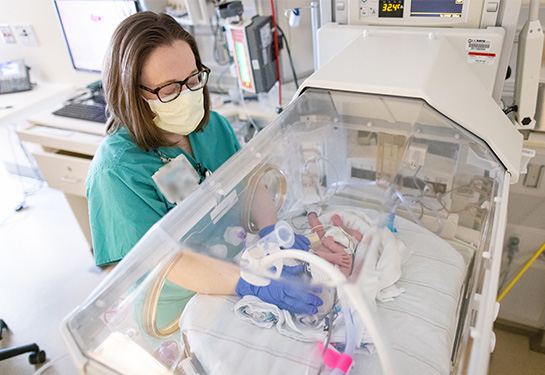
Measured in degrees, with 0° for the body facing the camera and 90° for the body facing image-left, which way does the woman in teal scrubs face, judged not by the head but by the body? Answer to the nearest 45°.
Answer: approximately 315°

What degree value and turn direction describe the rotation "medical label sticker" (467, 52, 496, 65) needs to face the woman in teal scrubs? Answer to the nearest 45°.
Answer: approximately 45° to its right

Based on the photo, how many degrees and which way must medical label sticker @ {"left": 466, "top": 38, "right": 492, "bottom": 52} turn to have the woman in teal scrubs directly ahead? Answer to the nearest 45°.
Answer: approximately 45° to its right

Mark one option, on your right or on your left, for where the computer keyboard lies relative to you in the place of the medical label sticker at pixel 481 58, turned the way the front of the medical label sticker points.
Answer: on your right

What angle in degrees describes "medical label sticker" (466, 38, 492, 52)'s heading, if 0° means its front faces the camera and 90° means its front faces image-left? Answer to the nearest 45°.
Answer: approximately 0°

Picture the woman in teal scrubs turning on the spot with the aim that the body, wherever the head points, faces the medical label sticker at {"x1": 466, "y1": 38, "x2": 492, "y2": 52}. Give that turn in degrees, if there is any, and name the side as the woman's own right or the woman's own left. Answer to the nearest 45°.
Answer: approximately 45° to the woman's own left
